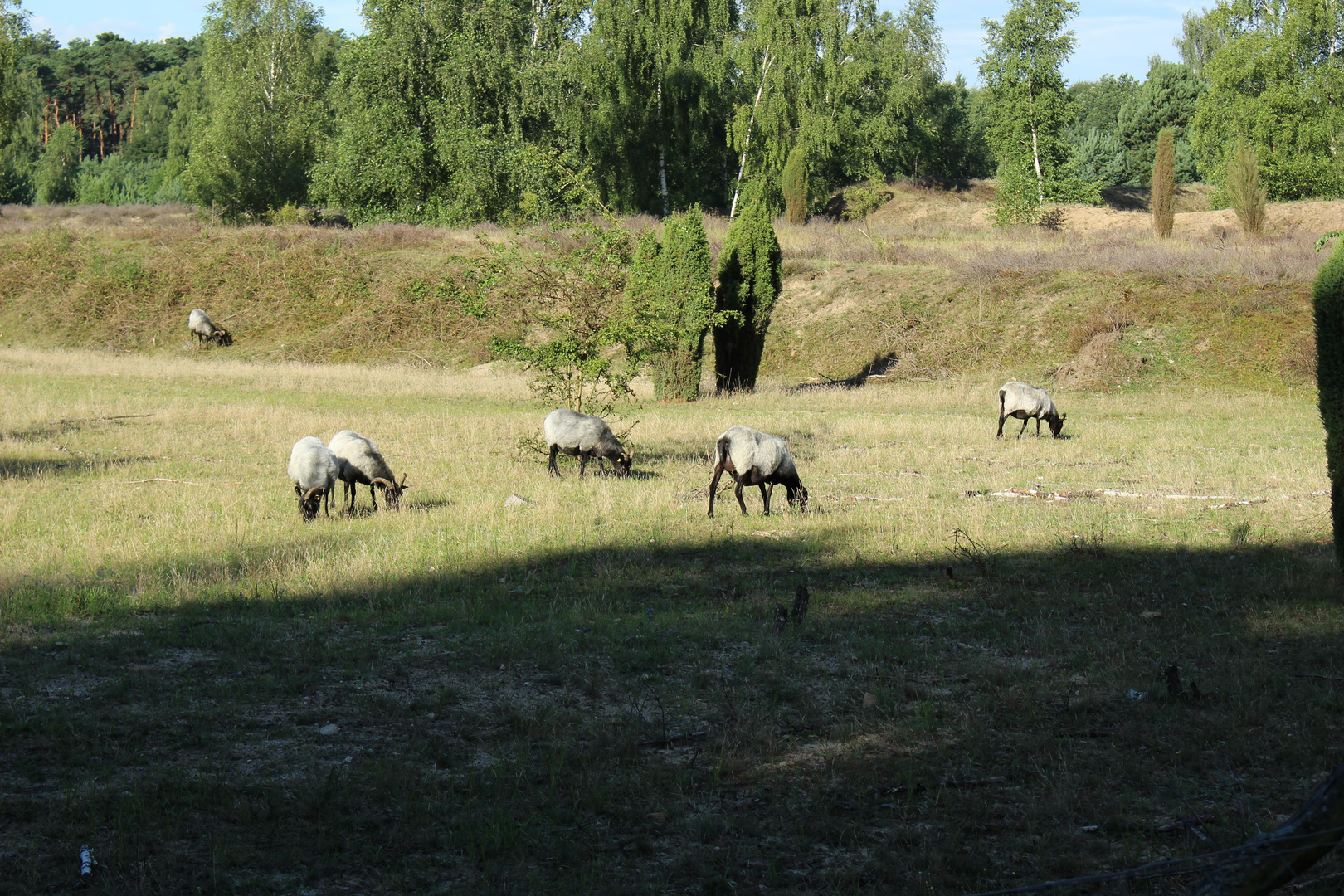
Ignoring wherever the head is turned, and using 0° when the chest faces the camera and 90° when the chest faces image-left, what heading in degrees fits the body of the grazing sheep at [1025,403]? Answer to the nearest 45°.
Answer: approximately 270°

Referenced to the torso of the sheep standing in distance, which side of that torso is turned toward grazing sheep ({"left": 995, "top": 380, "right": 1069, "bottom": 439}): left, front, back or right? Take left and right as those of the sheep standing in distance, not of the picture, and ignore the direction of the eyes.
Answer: front

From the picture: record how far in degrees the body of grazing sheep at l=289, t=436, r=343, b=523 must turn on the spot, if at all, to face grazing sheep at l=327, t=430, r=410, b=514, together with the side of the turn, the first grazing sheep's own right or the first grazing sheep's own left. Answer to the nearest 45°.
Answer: approximately 135° to the first grazing sheep's own left

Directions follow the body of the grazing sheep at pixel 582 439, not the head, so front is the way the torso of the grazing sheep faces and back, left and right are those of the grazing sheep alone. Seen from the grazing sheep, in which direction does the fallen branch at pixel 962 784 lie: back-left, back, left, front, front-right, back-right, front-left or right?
front-right

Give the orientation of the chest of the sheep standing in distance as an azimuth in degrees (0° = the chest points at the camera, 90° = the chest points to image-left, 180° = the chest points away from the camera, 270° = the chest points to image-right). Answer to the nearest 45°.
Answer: approximately 315°

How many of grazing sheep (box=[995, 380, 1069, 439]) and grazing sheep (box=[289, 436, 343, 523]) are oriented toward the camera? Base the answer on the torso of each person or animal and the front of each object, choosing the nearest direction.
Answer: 1

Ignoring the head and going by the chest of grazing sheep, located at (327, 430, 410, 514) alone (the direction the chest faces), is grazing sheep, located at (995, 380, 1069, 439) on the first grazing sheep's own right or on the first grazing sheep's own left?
on the first grazing sheep's own left

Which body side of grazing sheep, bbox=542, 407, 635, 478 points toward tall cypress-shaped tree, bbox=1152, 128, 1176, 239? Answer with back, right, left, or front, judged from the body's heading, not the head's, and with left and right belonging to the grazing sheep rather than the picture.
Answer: left

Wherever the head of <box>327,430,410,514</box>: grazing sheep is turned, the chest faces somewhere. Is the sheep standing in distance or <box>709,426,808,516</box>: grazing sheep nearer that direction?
the grazing sheep
